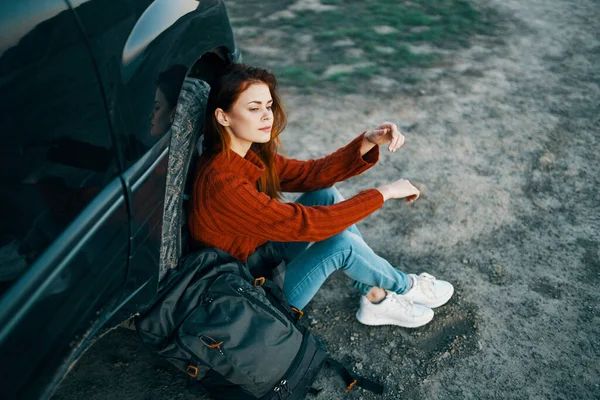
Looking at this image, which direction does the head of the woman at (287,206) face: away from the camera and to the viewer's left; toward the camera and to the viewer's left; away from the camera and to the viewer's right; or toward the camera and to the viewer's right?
toward the camera and to the viewer's right

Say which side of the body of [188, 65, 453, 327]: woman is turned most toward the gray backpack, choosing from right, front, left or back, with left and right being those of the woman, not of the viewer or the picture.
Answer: right

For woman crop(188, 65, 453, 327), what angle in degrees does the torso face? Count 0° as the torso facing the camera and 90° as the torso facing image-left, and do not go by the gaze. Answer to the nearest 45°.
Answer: approximately 315°
